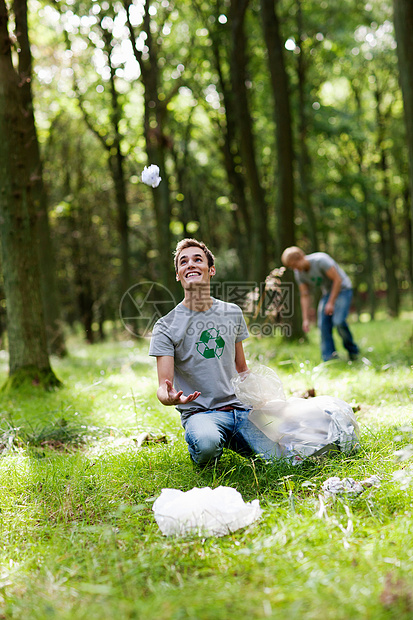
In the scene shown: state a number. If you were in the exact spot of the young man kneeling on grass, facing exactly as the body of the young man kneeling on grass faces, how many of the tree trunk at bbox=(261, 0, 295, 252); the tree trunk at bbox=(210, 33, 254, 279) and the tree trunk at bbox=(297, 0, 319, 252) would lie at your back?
3

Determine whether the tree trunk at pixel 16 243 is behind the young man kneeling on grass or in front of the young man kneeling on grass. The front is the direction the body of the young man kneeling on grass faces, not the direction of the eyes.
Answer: behind

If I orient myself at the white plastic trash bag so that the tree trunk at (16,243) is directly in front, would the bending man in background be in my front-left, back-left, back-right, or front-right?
front-right

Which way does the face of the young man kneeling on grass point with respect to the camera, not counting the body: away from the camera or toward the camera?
toward the camera

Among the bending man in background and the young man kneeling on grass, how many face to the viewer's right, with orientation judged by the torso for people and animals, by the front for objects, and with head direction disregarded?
0

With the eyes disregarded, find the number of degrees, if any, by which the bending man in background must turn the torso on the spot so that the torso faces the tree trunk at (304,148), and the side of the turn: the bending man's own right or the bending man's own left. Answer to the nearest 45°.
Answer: approximately 135° to the bending man's own right

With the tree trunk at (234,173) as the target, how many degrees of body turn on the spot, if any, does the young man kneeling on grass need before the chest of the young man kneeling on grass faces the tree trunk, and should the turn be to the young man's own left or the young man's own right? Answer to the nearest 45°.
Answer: approximately 180°

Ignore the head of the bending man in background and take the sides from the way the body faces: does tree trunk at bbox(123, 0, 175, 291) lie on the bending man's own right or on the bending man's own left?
on the bending man's own right

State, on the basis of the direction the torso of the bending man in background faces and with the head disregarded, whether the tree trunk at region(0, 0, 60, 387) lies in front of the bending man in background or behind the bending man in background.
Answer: in front

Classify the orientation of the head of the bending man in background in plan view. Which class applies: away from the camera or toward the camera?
toward the camera

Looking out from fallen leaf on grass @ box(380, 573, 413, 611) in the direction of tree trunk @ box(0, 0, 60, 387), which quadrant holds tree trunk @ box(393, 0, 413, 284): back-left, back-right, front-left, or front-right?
front-right

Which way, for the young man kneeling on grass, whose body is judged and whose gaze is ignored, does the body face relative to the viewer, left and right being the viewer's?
facing the viewer

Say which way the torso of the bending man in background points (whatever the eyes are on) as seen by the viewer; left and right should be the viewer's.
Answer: facing the viewer and to the left of the viewer

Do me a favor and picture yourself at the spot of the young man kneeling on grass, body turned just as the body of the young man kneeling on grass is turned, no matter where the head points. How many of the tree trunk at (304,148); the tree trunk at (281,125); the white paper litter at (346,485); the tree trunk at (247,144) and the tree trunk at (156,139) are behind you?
4
